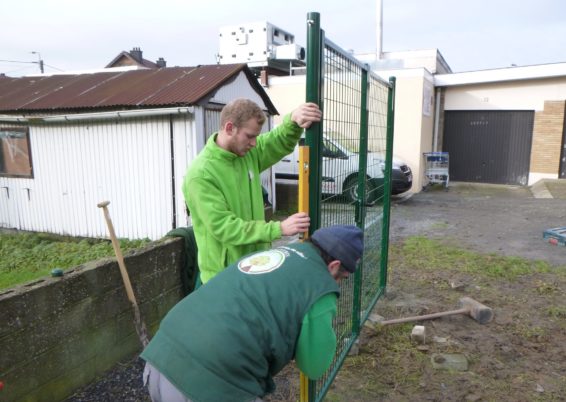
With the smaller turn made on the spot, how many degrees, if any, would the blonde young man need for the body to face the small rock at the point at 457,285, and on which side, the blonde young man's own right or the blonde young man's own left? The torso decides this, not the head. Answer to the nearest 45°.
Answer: approximately 90° to the blonde young man's own left

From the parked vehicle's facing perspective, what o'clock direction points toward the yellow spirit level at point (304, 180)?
The yellow spirit level is roughly at 2 o'clock from the parked vehicle.

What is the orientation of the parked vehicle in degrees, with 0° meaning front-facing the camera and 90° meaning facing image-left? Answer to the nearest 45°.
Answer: approximately 315°

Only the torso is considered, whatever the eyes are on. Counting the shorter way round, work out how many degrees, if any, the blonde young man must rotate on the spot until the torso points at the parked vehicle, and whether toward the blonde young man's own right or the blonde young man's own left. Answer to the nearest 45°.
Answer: approximately 90° to the blonde young man's own left

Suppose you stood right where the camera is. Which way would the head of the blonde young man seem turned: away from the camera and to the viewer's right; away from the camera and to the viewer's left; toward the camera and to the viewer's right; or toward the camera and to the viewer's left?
toward the camera and to the viewer's right

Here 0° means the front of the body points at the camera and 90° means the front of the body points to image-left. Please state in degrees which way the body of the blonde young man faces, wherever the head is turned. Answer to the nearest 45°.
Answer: approximately 315°

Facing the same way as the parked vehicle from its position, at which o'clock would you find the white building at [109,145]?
The white building is roughly at 6 o'clock from the parked vehicle.

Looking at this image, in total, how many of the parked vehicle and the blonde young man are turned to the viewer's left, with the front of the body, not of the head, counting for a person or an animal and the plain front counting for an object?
0
